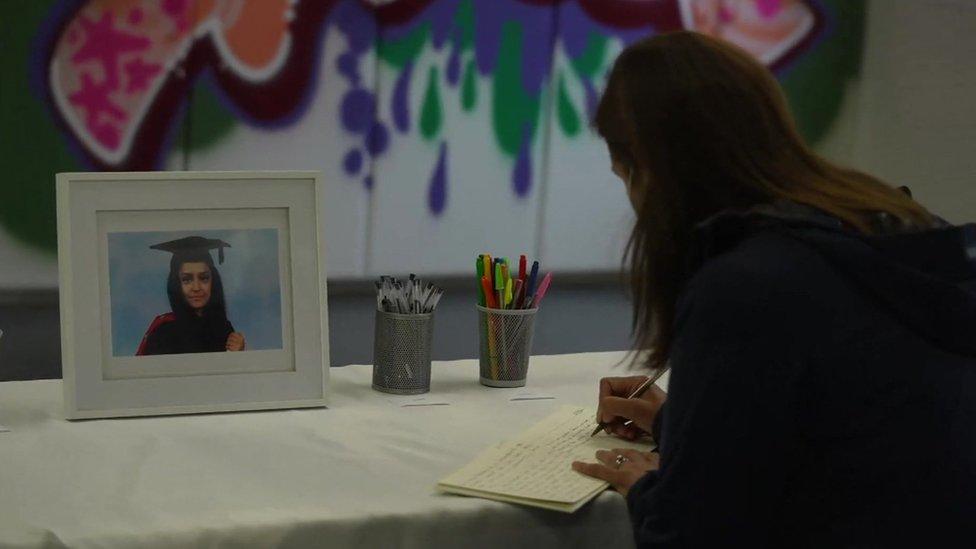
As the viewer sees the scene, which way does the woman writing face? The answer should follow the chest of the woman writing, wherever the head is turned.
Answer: to the viewer's left

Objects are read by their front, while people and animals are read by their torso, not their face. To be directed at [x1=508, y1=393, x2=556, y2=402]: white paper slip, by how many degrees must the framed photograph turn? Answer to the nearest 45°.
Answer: approximately 90° to its left

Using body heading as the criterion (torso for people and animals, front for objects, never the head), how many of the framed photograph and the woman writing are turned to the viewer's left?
1

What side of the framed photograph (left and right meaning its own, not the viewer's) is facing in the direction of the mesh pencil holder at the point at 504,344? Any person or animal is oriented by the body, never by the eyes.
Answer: left

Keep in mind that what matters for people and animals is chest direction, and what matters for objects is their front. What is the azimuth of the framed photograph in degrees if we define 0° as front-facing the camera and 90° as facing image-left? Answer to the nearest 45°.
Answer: approximately 0°

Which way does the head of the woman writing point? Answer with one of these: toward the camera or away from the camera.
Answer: away from the camera

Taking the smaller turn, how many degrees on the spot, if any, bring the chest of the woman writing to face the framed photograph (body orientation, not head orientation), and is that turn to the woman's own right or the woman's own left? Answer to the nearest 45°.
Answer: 0° — they already face it

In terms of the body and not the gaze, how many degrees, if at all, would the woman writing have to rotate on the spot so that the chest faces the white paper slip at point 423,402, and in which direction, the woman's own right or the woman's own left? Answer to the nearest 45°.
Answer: approximately 45° to the woman's own right
